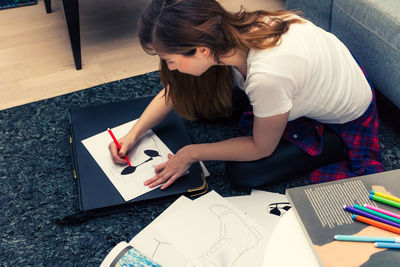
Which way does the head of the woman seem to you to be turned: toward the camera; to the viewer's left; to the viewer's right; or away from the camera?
to the viewer's left

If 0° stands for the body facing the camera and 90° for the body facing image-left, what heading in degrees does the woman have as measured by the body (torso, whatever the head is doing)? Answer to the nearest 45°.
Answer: approximately 90°
